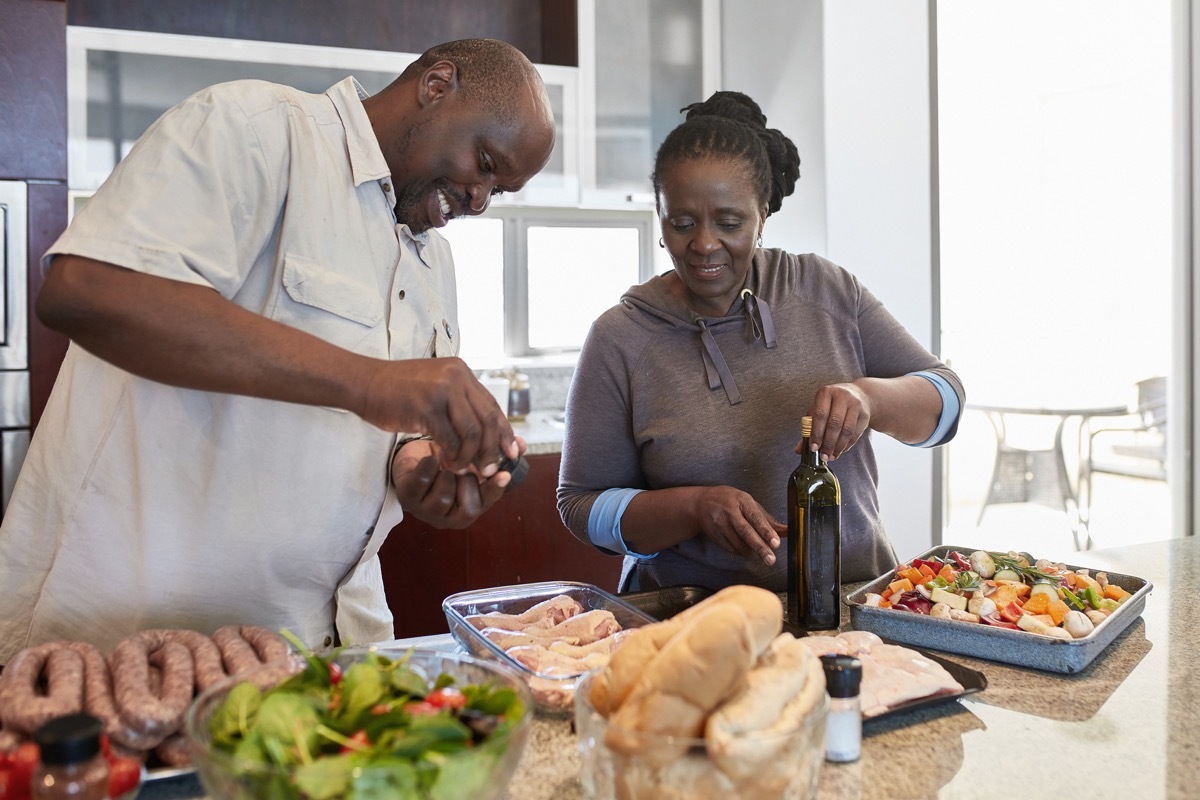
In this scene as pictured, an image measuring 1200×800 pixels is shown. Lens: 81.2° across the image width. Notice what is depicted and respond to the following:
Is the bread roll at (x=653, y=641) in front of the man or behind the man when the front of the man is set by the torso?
in front

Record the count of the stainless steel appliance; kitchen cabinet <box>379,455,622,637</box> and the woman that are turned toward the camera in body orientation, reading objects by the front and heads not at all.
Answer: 3

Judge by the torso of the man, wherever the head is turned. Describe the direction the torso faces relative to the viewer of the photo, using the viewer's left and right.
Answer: facing the viewer and to the right of the viewer

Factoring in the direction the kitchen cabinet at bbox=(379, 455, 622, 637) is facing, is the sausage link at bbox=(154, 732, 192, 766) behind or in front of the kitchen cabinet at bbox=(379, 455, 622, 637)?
in front

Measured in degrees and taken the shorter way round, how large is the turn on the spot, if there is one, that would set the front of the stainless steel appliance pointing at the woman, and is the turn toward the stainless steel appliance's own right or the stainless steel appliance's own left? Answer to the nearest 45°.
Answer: approximately 45° to the stainless steel appliance's own left

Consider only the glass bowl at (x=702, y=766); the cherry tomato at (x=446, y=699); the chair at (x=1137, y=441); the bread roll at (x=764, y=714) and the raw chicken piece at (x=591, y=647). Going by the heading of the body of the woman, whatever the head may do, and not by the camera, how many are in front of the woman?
4

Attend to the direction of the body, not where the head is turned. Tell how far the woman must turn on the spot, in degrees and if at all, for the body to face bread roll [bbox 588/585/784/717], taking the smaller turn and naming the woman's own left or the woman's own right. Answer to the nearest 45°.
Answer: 0° — they already face it

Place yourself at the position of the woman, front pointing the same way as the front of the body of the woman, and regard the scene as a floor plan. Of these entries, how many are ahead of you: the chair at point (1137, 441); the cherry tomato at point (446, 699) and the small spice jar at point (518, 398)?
1

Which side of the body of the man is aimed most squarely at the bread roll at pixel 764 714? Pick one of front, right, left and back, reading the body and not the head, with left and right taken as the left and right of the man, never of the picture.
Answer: front

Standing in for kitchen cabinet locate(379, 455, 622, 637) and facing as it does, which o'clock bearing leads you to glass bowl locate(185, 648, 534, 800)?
The glass bowl is roughly at 12 o'clock from the kitchen cabinet.

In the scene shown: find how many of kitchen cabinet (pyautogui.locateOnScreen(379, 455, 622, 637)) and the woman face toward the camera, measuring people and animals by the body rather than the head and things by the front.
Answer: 2

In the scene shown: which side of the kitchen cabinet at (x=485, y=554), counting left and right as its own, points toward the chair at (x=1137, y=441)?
left

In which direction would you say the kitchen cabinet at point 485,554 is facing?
toward the camera

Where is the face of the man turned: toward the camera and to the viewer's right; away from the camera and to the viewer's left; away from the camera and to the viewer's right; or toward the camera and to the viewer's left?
toward the camera and to the viewer's right

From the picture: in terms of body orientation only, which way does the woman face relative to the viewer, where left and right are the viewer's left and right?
facing the viewer
